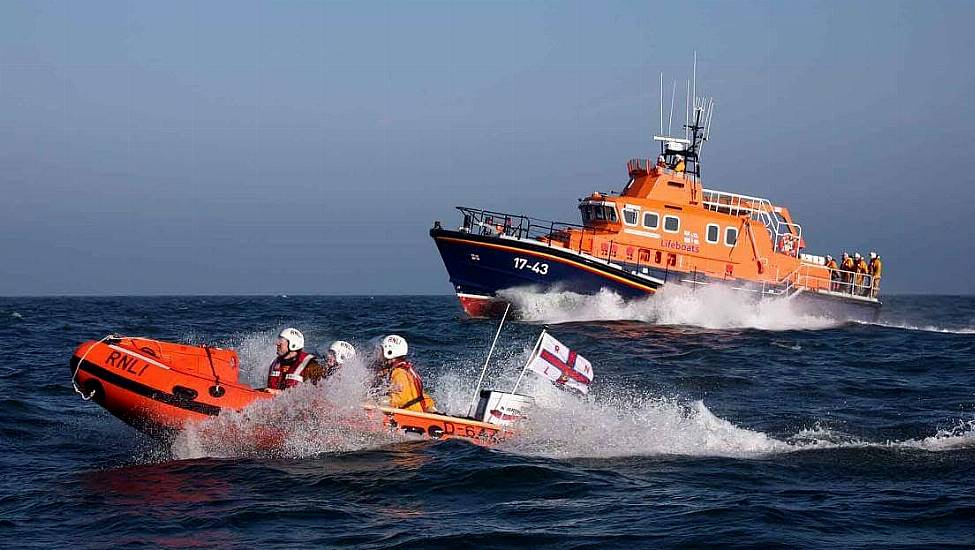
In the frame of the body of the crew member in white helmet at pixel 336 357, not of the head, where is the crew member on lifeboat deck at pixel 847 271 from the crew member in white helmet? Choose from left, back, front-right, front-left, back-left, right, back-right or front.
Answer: back-right

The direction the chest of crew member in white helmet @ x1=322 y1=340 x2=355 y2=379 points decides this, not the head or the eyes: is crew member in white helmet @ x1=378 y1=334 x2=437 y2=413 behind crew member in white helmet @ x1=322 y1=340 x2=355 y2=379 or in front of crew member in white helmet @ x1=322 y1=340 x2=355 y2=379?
behind

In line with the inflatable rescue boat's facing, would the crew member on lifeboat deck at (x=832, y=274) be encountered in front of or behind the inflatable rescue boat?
behind

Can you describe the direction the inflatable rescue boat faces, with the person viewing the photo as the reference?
facing to the left of the viewer

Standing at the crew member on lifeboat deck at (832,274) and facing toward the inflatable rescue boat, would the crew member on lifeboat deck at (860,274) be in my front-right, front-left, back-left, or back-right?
back-left

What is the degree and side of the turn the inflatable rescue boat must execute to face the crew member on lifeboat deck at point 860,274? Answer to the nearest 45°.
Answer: approximately 135° to its right

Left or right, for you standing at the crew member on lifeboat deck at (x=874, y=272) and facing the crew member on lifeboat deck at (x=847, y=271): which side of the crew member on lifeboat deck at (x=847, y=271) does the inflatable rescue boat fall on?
left

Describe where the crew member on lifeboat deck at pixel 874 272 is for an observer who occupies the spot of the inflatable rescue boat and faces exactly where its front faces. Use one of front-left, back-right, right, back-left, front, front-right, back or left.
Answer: back-right

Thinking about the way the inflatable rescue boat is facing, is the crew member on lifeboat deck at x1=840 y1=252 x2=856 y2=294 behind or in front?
behind

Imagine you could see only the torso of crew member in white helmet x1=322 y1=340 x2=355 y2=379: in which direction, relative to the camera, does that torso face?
to the viewer's left

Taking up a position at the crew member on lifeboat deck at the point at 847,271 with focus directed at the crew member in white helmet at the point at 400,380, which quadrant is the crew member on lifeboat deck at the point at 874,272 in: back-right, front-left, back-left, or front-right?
back-left
